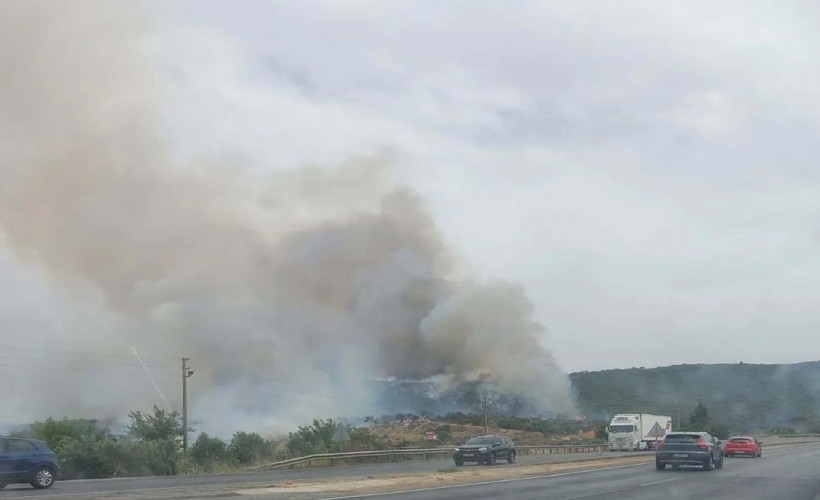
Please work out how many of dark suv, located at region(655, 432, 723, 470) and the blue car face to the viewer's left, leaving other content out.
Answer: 1

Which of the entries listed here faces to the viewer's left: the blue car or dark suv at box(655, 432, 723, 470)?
the blue car

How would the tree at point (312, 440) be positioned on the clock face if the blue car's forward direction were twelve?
The tree is roughly at 4 o'clock from the blue car.

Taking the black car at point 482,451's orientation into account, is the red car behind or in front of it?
behind

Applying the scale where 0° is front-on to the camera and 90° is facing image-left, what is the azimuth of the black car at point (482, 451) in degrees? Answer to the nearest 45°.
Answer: approximately 45°

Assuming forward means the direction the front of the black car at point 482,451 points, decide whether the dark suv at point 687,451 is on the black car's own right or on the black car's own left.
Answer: on the black car's own left

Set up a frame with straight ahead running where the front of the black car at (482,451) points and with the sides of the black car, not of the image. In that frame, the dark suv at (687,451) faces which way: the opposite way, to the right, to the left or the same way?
the opposite way

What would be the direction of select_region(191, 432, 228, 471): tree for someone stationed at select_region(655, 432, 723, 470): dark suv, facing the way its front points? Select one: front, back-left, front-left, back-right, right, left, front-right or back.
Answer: back-left

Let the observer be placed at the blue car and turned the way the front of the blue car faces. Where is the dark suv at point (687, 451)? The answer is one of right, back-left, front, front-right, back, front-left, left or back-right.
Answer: back

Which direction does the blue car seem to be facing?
to the viewer's left

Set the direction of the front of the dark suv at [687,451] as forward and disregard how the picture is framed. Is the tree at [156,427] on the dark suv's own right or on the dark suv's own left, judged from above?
on the dark suv's own left

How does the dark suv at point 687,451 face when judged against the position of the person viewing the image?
facing away from the viewer and to the right of the viewer
